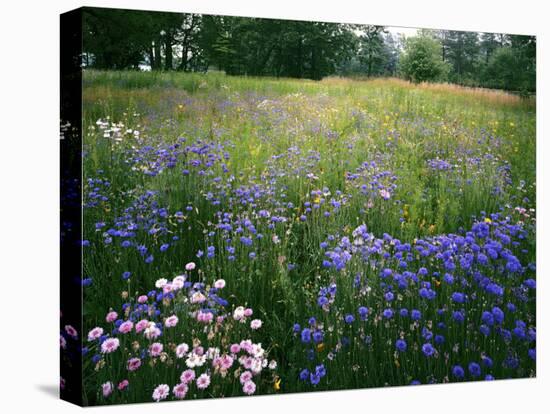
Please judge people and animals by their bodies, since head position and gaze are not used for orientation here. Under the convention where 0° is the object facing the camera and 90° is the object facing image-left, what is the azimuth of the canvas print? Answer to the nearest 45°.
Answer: approximately 315°
